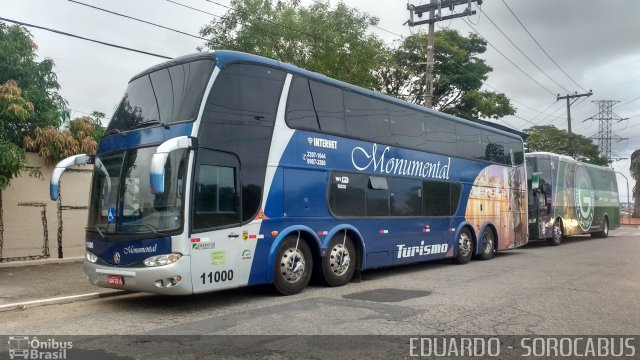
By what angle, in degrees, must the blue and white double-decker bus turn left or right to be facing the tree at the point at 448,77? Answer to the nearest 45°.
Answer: approximately 180°

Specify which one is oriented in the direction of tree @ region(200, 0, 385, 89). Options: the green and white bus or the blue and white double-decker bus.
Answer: the green and white bus

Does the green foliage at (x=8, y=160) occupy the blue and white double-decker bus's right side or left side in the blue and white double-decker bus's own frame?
on its right

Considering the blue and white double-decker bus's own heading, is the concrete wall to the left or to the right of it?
on its right

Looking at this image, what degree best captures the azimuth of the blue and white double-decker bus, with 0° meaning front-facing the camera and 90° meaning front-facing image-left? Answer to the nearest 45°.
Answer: approximately 45°

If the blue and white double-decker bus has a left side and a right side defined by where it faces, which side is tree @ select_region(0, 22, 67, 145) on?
on its right

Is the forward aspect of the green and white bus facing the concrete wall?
yes

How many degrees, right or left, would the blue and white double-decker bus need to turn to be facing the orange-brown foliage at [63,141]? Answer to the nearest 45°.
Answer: approximately 90° to its right

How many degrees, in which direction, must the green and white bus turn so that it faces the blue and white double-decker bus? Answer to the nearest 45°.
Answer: approximately 45° to its left

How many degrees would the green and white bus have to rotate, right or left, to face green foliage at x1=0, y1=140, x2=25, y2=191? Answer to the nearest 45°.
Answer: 0° — it already faces it

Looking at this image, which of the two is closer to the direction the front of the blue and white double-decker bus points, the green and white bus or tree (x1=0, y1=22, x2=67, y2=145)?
the tree

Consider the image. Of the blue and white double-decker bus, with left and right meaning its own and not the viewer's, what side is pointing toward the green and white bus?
back
